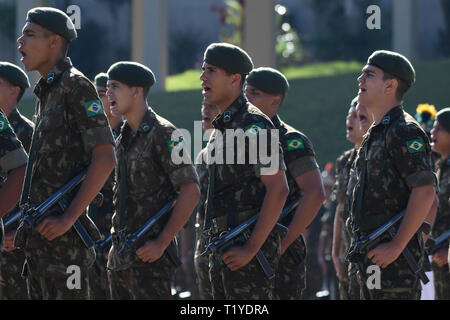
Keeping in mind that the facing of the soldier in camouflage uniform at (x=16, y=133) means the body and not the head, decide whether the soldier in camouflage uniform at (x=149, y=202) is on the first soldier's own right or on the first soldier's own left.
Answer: on the first soldier's own left

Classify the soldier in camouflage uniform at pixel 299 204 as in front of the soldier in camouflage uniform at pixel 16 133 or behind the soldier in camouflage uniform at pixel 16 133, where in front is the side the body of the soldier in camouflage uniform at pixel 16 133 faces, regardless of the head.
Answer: behind
